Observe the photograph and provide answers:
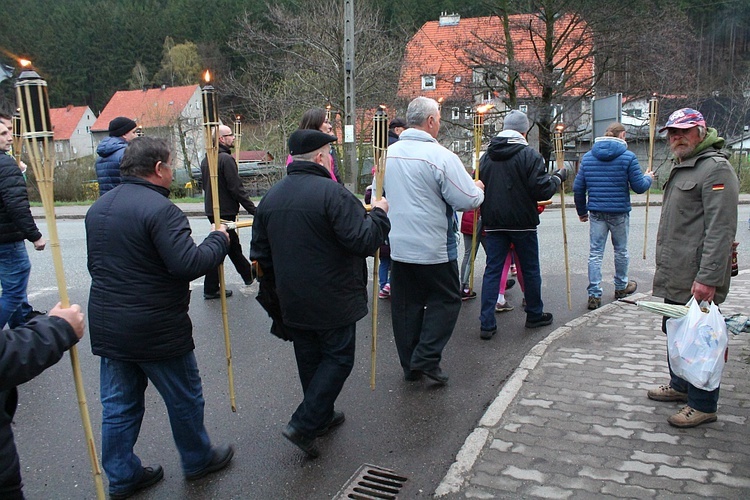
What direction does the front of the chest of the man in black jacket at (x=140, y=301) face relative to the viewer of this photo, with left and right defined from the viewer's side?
facing away from the viewer and to the right of the viewer

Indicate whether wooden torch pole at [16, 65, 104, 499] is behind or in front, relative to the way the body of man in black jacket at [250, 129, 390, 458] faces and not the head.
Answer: behind

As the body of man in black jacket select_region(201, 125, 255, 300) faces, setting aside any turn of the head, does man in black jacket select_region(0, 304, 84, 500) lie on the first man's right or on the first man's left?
on the first man's right

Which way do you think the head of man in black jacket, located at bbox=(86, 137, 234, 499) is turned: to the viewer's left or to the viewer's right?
to the viewer's right

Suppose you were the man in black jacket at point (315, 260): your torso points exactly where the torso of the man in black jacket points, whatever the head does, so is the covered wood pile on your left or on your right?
on your left

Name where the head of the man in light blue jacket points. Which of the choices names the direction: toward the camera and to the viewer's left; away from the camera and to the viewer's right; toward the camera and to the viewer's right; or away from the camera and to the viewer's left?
away from the camera and to the viewer's right
